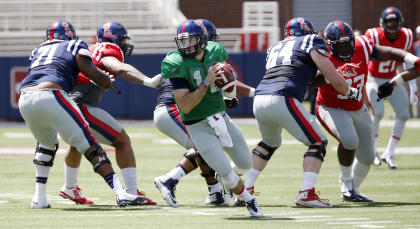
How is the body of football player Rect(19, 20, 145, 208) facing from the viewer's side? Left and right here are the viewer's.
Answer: facing away from the viewer and to the right of the viewer

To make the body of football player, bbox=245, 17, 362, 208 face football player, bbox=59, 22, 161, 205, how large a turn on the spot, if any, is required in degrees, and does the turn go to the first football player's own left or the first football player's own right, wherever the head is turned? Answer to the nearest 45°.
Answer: approximately 135° to the first football player's own left

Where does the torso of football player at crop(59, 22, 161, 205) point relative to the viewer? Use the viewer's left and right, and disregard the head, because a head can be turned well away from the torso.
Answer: facing to the right of the viewer

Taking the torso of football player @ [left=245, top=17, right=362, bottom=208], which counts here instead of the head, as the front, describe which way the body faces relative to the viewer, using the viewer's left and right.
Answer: facing away from the viewer and to the right of the viewer

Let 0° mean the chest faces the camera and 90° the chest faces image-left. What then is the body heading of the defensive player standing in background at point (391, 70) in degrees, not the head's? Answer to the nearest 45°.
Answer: approximately 0°

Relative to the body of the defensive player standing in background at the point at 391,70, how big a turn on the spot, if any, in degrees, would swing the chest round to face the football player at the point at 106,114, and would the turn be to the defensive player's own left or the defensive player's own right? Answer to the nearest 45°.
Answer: approximately 45° to the defensive player's own right
